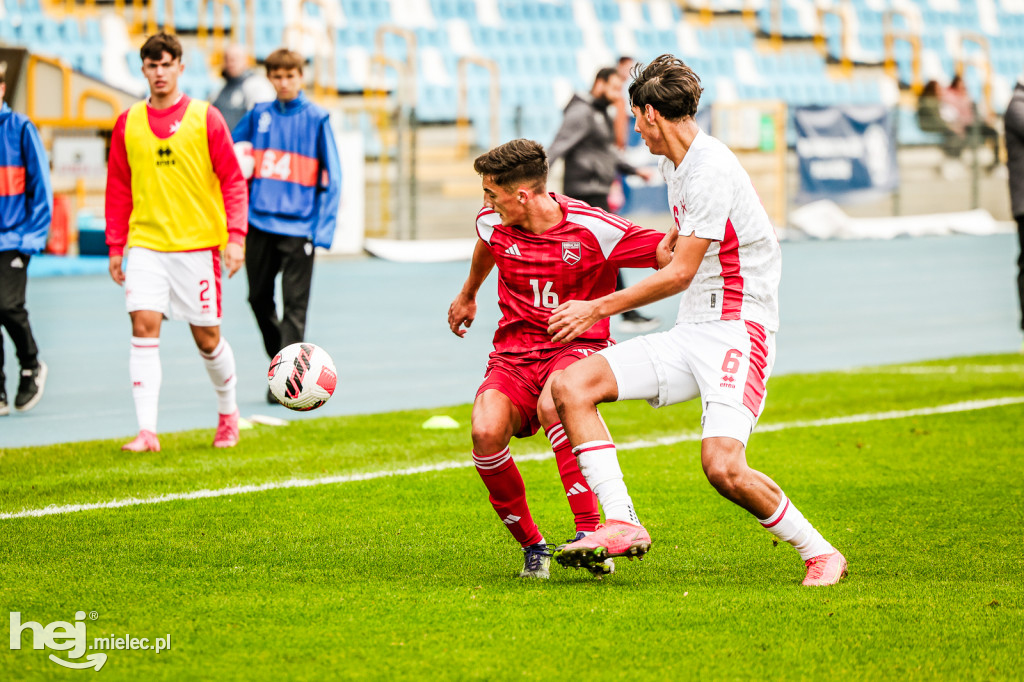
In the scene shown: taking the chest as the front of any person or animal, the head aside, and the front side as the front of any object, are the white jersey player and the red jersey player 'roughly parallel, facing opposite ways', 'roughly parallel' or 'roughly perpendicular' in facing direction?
roughly perpendicular

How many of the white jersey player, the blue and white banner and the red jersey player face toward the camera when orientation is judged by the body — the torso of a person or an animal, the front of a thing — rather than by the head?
2

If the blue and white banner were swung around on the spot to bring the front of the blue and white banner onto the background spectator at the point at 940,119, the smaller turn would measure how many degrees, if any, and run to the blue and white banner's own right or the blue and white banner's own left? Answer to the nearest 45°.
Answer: approximately 135° to the blue and white banner's own left

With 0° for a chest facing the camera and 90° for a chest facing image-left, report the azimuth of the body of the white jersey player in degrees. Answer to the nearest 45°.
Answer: approximately 90°

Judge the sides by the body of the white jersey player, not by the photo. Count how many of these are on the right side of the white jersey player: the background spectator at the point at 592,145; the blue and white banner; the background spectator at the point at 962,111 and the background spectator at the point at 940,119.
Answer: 4

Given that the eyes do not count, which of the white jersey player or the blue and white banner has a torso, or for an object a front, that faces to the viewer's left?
the white jersey player

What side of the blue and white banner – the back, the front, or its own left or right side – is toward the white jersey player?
front

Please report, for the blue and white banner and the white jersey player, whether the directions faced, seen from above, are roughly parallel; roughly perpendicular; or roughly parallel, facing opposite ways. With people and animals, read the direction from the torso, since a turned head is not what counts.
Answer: roughly perpendicular

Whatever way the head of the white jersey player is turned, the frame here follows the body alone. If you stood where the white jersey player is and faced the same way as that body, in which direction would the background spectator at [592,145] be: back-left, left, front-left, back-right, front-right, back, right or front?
right

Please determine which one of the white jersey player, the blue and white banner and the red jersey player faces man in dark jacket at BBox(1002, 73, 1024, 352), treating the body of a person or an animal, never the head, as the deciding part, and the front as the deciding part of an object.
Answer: the blue and white banner
